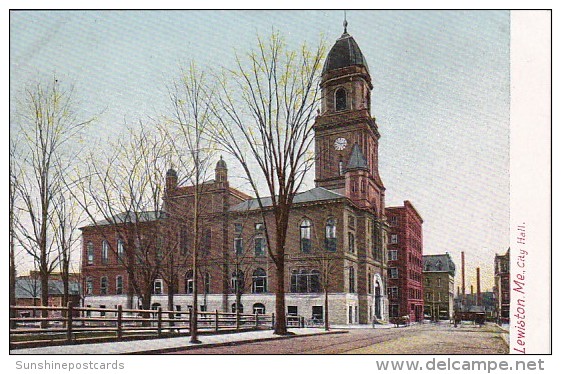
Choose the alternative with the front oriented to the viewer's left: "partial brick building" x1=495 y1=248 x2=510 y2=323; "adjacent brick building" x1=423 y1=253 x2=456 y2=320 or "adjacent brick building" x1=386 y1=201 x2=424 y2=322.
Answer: "partial brick building" x1=495 y1=248 x2=510 y2=323

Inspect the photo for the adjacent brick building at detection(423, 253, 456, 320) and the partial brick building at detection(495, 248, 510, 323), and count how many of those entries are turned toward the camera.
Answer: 1

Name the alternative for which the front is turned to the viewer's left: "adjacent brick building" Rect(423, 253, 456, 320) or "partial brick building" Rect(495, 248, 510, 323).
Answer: "partial brick building" Rect(495, 248, 510, 323)

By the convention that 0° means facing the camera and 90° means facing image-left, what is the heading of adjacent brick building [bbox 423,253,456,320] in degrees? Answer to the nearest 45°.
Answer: approximately 0°

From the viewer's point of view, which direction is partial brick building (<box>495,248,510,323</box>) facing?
to the viewer's left

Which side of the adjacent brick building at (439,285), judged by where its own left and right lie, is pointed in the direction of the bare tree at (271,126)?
right
